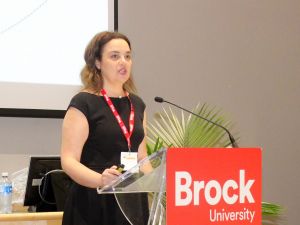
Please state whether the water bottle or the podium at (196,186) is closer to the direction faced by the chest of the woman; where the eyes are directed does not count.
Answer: the podium

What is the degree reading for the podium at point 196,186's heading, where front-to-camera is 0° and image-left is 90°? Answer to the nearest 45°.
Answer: approximately 315°

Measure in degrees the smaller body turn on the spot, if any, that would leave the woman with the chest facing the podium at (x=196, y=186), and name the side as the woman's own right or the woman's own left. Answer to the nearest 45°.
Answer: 0° — they already face it

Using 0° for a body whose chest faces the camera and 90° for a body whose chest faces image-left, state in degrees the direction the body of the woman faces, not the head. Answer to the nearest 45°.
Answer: approximately 315°

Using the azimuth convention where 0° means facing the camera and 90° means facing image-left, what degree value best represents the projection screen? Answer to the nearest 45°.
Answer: approximately 0°

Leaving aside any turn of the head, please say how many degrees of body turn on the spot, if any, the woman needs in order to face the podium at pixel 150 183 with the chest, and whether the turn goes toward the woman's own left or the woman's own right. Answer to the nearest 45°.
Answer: approximately 45° to the woman's own right

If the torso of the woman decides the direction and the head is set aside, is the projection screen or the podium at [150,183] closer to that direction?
the podium

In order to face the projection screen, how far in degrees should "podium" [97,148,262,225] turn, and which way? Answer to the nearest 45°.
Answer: approximately 180°

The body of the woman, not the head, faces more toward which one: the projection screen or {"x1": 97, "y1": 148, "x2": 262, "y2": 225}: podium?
the podium

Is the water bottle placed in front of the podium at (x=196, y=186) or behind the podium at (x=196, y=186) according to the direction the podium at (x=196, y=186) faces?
behind

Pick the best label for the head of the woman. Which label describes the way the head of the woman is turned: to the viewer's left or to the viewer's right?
to the viewer's right
